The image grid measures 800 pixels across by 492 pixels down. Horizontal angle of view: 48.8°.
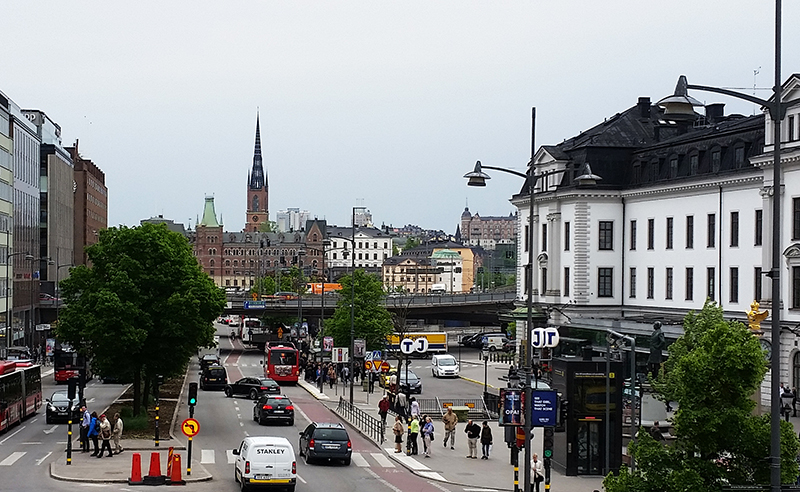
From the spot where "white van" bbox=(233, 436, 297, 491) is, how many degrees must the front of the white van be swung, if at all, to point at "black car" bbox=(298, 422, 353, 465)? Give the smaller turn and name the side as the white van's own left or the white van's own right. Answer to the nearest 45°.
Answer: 0° — it already faces it

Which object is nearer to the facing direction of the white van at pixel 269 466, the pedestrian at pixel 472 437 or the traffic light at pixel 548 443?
the pedestrian

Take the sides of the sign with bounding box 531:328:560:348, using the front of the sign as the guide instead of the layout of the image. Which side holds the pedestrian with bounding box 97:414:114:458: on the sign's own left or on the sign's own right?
on the sign's own right

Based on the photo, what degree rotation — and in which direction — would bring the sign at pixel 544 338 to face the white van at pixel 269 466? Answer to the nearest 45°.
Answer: approximately 45° to its right

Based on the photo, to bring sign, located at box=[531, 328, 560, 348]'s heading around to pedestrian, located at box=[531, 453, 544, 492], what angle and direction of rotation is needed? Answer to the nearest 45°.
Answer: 0° — it already faces them

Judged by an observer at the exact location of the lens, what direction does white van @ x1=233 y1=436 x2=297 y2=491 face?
facing away from the viewer

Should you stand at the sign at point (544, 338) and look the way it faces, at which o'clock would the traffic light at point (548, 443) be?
The traffic light is roughly at 12 o'clock from the sign.

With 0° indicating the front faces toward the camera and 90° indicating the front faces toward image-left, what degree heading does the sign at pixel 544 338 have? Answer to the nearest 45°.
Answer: approximately 0°

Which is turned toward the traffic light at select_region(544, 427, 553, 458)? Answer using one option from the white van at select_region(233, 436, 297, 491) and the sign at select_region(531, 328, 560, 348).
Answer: the sign
